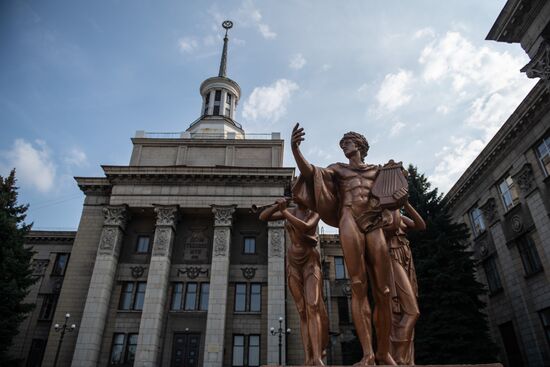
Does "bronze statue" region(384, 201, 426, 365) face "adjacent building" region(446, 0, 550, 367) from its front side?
no

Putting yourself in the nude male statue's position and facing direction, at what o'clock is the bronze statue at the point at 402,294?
The bronze statue is roughly at 7 o'clock from the nude male statue.

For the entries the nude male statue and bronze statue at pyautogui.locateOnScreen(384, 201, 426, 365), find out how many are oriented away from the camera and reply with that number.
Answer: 0

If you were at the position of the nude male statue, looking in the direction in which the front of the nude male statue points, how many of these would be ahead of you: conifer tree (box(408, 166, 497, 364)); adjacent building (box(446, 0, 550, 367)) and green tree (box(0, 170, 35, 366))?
0

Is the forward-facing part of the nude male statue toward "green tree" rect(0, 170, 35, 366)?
no

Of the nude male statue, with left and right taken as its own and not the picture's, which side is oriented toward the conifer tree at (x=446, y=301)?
back

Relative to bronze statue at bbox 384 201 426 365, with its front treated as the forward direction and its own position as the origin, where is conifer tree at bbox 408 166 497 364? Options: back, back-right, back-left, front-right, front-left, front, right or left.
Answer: back-left

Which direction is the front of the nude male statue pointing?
toward the camera

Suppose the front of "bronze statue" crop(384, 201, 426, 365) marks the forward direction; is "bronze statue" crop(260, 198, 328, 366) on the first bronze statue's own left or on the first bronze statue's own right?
on the first bronze statue's own right

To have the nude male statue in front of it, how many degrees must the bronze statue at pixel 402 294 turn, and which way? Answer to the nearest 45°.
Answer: approximately 90° to its right

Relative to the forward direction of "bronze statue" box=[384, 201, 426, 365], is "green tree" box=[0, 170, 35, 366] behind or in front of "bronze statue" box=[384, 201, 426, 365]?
behind

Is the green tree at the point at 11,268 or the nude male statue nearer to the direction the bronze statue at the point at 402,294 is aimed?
the nude male statue

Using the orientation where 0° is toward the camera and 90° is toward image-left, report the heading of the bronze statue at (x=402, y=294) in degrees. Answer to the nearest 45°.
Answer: approximately 315°

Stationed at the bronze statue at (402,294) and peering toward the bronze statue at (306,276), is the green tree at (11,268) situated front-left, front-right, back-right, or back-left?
front-right
